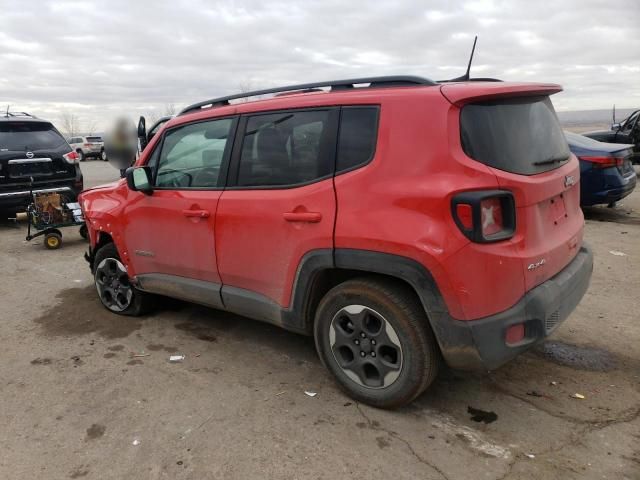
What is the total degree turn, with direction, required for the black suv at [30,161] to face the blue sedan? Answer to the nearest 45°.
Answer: approximately 135° to its right

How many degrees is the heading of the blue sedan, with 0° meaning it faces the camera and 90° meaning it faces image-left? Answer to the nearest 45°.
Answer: approximately 135°

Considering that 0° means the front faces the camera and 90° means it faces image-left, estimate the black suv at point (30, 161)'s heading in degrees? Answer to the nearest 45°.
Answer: approximately 180°

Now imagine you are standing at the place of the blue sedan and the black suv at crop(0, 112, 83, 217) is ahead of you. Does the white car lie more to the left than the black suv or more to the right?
right

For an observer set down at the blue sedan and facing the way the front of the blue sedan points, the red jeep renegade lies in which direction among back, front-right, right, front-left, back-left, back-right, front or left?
back-left

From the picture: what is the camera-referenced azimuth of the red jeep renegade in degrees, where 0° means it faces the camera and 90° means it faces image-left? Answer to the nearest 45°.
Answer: approximately 135°
